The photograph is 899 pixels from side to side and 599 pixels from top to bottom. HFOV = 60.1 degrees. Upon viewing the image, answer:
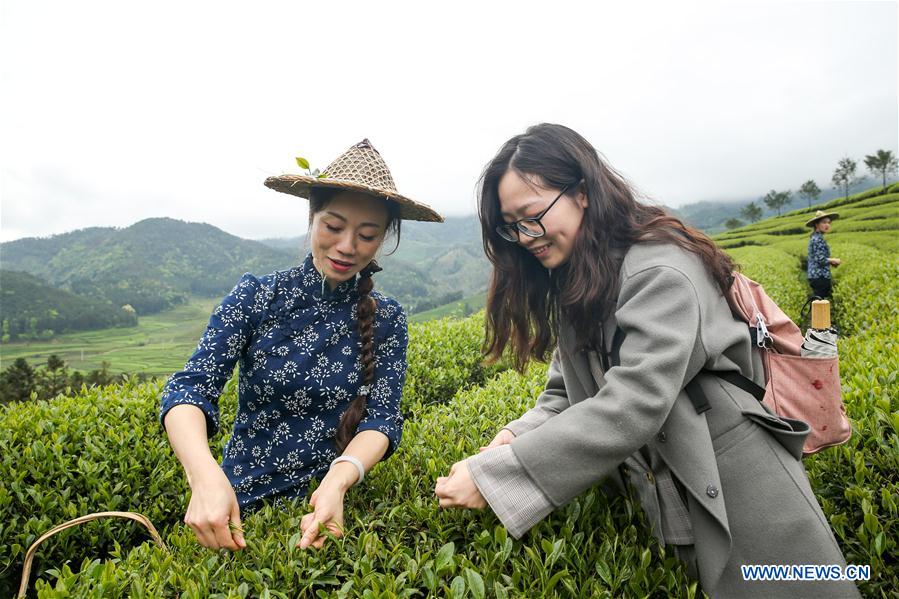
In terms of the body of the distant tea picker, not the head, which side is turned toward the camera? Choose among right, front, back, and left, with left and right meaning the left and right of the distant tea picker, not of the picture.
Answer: right

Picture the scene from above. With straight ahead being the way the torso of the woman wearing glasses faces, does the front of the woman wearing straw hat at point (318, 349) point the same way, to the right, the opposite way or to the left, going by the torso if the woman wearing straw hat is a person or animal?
to the left

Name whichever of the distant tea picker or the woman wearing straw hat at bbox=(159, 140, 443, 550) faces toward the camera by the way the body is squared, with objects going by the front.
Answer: the woman wearing straw hat

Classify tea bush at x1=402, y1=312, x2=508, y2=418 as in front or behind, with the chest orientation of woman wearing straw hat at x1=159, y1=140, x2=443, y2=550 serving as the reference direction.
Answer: behind

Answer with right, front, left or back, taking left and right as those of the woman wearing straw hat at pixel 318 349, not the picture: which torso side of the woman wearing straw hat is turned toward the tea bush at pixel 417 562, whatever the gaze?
front

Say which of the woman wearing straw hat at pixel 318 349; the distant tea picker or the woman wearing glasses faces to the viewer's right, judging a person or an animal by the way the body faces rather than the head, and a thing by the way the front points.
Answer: the distant tea picker

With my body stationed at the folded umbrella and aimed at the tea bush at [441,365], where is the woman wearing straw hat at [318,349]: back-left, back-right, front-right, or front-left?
front-left

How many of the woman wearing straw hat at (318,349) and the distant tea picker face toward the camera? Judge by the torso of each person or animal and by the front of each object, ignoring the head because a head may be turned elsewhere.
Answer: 1

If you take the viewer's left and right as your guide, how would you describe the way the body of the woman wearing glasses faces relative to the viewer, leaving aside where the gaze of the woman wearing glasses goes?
facing the viewer and to the left of the viewer

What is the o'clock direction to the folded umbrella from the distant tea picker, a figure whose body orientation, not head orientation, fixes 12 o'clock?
The folded umbrella is roughly at 3 o'clock from the distant tea picker.

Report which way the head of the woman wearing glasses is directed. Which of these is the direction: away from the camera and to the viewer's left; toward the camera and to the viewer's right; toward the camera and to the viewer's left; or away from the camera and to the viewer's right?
toward the camera and to the viewer's left

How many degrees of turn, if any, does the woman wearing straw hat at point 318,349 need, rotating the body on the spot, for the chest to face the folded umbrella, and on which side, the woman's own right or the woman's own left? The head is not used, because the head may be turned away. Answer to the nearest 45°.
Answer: approximately 45° to the woman's own left

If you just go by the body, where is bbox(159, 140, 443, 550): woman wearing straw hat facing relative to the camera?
toward the camera
